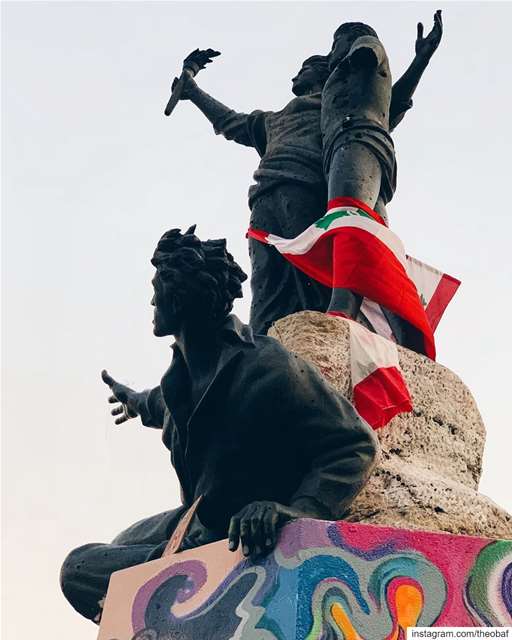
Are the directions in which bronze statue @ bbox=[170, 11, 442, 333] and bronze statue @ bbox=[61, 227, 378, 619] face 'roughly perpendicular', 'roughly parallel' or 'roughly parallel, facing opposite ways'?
roughly parallel

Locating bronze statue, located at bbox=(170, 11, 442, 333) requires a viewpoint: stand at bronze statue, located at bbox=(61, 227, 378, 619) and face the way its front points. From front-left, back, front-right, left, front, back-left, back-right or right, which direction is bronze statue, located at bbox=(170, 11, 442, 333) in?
back-right

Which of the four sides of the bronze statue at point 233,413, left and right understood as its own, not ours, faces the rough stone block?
back

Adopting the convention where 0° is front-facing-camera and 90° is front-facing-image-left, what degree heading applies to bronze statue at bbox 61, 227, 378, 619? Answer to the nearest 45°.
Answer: approximately 45°

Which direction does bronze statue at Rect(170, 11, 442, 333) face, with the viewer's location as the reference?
facing the viewer and to the left of the viewer

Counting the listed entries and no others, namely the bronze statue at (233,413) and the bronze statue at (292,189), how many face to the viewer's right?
0

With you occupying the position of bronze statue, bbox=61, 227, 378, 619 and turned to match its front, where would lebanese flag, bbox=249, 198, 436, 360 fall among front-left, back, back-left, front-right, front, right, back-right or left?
back-right

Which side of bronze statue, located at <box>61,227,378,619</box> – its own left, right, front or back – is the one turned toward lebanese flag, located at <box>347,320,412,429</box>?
back
